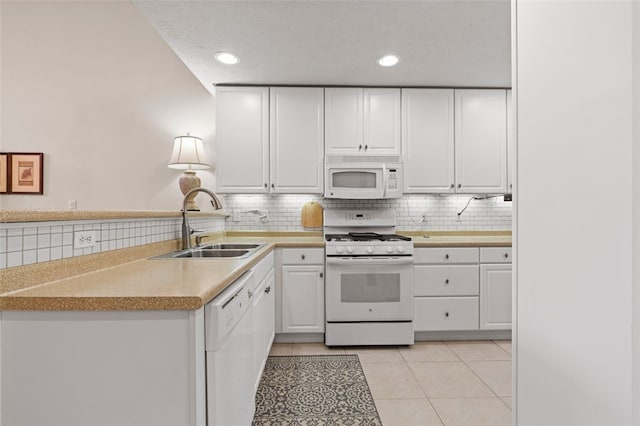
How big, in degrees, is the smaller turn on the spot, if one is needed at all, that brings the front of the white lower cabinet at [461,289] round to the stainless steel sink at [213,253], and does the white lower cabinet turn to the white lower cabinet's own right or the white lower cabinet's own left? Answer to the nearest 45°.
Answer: approximately 45° to the white lower cabinet's own right

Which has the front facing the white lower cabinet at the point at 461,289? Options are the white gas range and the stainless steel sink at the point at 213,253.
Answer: the stainless steel sink

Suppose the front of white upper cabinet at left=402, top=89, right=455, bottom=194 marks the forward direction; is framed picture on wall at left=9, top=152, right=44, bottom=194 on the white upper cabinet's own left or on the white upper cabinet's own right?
on the white upper cabinet's own right

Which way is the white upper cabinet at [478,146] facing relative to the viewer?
toward the camera

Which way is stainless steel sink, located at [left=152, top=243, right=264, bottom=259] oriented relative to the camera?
to the viewer's right

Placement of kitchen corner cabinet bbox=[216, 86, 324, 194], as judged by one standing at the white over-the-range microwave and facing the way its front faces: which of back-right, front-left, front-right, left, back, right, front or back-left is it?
right

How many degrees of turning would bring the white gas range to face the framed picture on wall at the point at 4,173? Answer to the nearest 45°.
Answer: approximately 90° to its right

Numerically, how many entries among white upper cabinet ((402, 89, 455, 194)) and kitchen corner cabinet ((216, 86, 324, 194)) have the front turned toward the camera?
2

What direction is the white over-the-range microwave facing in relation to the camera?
toward the camera

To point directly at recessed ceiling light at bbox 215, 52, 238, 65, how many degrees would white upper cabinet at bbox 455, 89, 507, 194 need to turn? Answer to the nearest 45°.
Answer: approximately 45° to its right

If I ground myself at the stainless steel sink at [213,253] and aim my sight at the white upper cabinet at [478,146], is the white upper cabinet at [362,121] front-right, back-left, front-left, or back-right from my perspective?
front-left

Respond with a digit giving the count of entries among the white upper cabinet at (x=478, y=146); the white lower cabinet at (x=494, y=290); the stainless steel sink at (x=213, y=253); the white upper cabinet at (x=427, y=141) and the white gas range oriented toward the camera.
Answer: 4

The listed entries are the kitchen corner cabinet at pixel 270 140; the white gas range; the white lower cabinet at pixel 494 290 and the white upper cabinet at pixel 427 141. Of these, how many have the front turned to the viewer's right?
0

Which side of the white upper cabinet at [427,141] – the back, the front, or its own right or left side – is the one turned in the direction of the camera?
front
